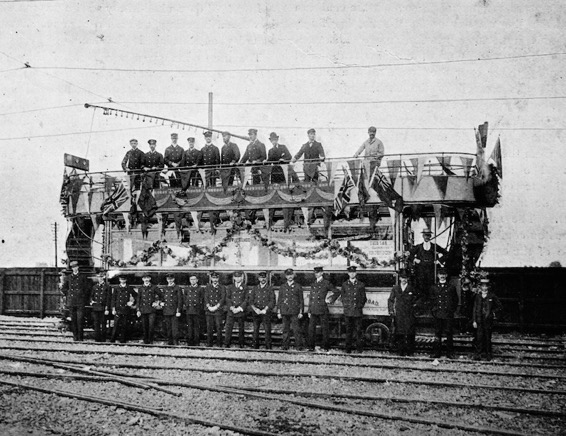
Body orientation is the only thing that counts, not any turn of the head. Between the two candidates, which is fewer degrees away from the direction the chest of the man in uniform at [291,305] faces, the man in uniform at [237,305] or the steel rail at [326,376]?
the steel rail

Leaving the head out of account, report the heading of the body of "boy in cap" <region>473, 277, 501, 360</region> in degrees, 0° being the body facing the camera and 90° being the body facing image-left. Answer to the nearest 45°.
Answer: approximately 0°

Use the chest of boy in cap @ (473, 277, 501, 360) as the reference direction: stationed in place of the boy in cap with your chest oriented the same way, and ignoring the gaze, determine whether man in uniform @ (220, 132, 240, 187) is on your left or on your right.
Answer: on your right

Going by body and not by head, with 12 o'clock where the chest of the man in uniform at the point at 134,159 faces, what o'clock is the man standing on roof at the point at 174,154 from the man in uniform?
The man standing on roof is roughly at 10 o'clock from the man in uniform.

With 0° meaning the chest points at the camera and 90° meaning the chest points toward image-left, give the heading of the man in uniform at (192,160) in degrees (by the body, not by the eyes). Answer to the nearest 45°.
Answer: approximately 0°

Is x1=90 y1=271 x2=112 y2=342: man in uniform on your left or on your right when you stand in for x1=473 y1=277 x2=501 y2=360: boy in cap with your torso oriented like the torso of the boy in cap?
on your right

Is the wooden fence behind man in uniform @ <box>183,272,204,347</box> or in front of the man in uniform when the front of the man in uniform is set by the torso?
behind
